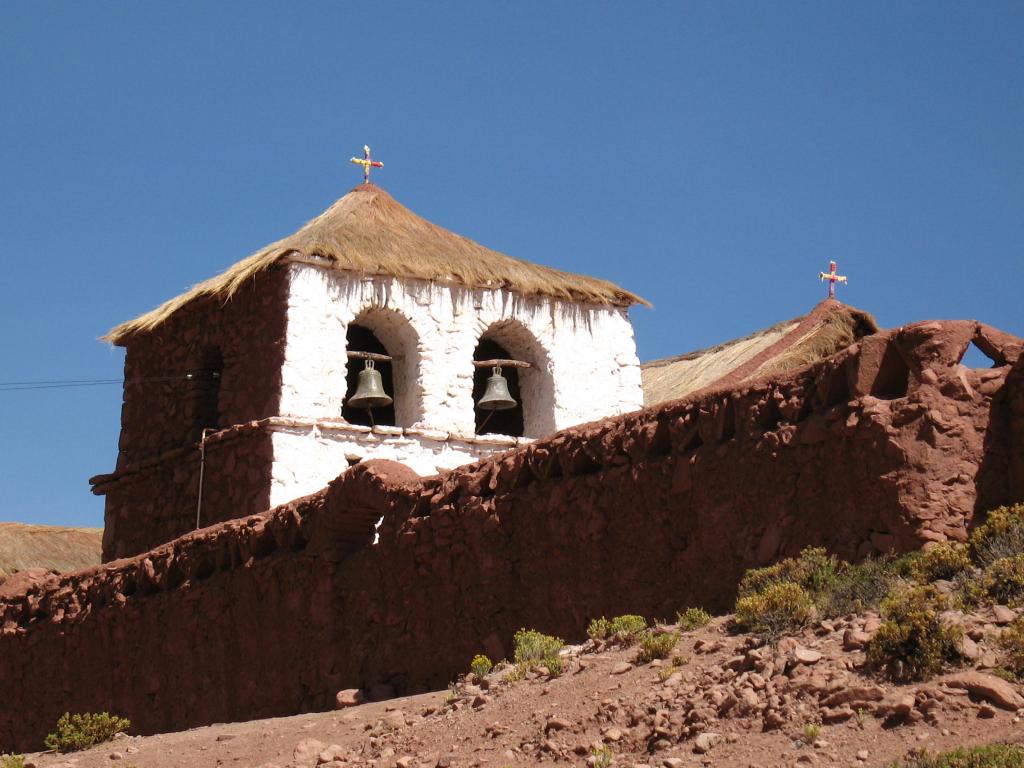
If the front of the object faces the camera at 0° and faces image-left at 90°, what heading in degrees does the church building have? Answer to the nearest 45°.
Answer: approximately 315°

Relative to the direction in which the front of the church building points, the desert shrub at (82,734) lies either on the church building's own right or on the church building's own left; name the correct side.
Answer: on the church building's own right
